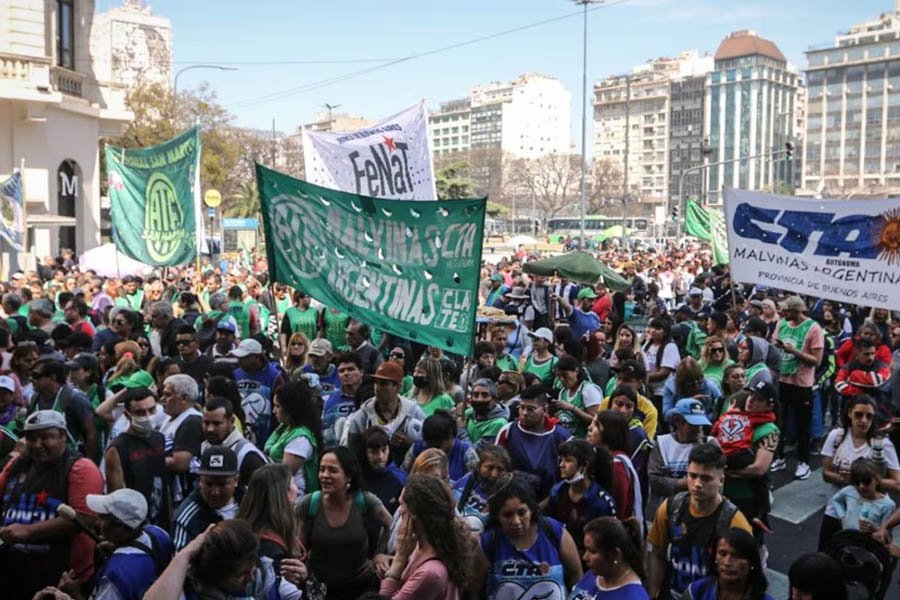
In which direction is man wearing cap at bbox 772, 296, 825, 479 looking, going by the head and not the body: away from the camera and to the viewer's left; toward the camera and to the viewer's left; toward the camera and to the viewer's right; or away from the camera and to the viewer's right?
toward the camera and to the viewer's left

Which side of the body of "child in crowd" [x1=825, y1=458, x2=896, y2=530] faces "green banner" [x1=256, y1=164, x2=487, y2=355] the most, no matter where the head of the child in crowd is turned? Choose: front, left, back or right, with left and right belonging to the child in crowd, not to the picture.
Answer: right

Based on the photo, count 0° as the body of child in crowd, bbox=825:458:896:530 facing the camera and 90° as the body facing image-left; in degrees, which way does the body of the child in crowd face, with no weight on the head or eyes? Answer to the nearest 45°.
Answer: approximately 0°

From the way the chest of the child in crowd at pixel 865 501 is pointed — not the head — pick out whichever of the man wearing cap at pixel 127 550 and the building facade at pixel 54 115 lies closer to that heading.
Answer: the man wearing cap

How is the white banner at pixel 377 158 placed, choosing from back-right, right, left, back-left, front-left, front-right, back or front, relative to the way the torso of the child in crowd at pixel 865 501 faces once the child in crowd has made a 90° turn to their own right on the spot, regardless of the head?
front-right

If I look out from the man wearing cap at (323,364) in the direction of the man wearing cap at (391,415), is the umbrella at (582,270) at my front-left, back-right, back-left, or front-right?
back-left

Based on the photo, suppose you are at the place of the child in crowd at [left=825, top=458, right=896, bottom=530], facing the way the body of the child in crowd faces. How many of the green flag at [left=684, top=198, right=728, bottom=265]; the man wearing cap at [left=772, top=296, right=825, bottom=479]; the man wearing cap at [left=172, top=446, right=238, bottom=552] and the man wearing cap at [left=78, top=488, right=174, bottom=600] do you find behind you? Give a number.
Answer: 2

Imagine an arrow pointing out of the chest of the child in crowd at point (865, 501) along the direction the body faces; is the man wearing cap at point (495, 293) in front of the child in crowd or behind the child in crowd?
behind

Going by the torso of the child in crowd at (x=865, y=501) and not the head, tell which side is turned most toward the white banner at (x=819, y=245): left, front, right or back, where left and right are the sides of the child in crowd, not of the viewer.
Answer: back

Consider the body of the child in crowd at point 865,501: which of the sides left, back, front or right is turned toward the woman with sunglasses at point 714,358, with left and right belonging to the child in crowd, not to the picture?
back

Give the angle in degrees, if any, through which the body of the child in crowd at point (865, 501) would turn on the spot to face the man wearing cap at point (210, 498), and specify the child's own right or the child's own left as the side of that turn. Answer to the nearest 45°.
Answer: approximately 45° to the child's own right

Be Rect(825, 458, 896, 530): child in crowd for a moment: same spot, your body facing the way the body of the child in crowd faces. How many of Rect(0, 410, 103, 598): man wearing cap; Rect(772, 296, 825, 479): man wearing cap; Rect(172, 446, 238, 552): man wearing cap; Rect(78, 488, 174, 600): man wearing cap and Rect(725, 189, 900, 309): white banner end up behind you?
2

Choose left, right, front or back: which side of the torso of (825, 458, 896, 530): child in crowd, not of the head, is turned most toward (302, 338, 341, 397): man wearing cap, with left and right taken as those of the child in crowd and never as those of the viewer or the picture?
right

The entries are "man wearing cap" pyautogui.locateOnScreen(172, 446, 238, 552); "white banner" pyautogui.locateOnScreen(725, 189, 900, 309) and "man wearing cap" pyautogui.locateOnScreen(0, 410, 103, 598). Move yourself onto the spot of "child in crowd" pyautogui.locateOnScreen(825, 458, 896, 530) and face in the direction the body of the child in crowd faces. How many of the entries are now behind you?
1

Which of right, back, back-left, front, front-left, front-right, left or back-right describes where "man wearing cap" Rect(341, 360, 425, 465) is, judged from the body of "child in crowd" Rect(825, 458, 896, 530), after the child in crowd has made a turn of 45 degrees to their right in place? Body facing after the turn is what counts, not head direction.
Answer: front-right
